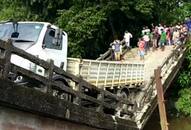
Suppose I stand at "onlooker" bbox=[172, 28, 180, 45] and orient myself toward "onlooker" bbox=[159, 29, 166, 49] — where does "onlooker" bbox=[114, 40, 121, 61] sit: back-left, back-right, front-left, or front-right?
front-left

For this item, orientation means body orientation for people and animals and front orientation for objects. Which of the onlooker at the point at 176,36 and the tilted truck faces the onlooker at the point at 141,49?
the onlooker at the point at 176,36

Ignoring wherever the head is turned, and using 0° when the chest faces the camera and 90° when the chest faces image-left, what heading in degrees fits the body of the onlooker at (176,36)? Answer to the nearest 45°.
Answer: approximately 45°

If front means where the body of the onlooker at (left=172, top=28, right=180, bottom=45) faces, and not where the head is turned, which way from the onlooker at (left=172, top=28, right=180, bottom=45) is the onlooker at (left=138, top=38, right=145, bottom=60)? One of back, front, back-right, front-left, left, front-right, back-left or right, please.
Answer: front

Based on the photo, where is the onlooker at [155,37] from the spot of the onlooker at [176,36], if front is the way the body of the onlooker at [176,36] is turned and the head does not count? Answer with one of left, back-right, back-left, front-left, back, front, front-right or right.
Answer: front-right

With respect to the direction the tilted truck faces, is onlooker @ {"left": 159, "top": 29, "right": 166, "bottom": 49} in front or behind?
behind

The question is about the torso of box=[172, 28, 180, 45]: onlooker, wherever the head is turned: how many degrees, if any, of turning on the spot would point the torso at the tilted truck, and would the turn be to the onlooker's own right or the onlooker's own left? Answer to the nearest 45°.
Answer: approximately 45° to the onlooker's own left

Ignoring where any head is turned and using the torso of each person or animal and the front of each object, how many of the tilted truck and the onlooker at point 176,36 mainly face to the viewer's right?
0

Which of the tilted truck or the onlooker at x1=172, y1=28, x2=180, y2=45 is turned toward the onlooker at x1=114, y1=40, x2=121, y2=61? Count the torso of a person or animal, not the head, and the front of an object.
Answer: the onlooker at x1=172, y1=28, x2=180, y2=45

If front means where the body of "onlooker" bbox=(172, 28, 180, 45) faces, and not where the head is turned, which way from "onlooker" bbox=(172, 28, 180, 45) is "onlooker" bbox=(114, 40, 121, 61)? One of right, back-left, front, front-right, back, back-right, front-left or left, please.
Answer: front

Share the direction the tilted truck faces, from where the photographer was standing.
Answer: facing the viewer and to the left of the viewer
